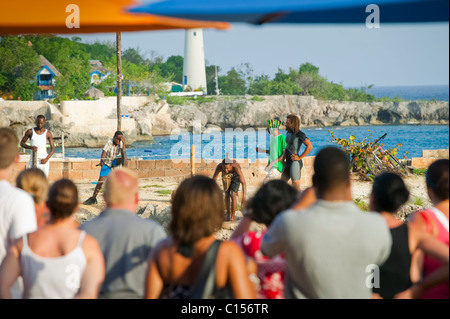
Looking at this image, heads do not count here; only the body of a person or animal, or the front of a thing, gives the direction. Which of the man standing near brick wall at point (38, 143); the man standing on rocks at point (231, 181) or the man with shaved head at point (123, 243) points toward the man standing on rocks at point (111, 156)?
the man with shaved head

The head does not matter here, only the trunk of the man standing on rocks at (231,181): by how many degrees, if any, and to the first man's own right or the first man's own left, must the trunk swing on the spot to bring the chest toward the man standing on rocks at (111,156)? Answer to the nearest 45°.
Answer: approximately 135° to the first man's own right

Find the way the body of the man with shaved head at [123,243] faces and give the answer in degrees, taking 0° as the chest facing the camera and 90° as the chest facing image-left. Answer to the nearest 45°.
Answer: approximately 180°

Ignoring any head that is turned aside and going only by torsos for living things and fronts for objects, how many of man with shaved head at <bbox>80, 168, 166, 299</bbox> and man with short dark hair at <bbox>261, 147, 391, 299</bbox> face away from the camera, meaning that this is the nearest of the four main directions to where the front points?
2

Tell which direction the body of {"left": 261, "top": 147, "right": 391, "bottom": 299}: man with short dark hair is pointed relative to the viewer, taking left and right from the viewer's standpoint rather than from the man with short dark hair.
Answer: facing away from the viewer

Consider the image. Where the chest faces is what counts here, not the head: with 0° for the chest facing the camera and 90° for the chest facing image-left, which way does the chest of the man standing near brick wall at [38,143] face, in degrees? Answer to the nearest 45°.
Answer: approximately 0°

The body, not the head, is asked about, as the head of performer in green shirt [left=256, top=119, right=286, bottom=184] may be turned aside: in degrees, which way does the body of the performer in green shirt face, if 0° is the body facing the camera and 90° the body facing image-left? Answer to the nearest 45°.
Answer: approximately 45°

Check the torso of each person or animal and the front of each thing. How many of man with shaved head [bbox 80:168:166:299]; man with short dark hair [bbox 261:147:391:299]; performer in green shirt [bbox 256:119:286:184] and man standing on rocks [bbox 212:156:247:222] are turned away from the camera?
2

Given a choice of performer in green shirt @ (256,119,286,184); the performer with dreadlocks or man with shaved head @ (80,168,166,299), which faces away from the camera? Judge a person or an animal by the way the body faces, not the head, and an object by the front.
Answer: the man with shaved head

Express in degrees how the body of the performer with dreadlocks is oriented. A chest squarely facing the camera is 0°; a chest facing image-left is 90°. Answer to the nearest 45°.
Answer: approximately 45°

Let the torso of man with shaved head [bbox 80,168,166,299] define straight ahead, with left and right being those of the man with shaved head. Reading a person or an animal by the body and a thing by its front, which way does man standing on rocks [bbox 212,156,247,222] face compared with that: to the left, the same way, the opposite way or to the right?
the opposite way

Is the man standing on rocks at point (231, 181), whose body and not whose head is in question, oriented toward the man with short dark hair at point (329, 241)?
yes

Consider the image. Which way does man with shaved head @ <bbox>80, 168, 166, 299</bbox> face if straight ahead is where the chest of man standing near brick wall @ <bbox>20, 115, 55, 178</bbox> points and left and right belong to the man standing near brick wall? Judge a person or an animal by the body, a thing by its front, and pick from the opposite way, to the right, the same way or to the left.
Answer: the opposite way
